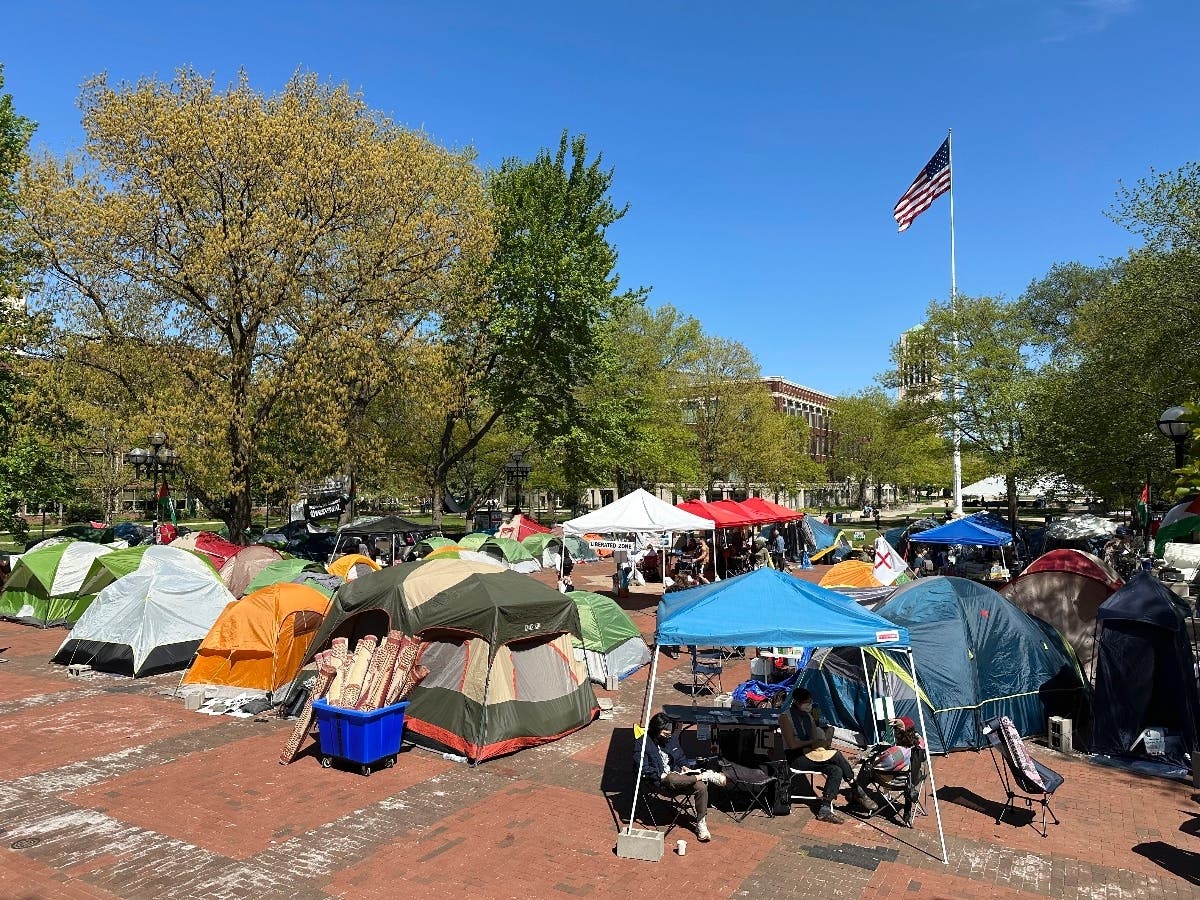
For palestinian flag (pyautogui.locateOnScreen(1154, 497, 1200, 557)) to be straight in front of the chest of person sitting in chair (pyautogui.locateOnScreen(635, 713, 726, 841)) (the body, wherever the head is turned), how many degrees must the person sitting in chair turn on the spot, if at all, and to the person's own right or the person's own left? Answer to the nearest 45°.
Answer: approximately 90° to the person's own left

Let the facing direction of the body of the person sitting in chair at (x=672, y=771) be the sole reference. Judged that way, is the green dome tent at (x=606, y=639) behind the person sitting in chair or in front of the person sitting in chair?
behind

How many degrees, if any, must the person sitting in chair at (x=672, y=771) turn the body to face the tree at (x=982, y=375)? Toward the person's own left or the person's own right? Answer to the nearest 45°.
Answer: approximately 90° to the person's own left

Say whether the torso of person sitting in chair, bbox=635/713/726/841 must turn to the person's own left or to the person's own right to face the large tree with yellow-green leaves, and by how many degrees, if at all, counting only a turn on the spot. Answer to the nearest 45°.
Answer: approximately 180°

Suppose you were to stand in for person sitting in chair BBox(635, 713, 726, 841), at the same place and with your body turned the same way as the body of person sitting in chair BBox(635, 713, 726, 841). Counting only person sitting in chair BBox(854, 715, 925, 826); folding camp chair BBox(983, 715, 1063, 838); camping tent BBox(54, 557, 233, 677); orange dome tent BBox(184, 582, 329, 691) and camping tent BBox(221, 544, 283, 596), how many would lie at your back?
3

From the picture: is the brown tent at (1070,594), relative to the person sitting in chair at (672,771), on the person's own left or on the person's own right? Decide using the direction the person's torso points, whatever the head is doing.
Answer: on the person's own left

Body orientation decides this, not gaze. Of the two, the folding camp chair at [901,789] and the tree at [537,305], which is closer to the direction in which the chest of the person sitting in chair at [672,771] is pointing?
the folding camp chair

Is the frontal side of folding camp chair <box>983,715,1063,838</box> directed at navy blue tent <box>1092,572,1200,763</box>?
no

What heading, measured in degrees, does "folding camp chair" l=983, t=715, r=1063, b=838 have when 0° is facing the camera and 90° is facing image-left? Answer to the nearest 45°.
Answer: approximately 315°

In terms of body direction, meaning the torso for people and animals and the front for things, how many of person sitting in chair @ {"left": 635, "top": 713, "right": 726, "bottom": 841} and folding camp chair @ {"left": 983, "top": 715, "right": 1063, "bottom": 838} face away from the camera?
0

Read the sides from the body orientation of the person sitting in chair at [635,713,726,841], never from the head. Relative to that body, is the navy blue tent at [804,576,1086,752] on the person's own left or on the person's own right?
on the person's own left

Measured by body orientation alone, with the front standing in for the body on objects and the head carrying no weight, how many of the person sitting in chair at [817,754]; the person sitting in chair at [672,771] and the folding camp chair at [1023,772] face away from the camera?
0

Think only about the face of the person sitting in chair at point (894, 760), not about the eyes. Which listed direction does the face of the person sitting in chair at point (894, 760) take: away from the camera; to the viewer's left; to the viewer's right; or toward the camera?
to the viewer's left

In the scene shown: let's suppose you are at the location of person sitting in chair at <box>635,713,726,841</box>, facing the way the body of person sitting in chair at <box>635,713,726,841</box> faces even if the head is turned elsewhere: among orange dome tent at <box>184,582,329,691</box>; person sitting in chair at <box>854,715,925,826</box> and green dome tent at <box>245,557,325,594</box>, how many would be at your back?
2

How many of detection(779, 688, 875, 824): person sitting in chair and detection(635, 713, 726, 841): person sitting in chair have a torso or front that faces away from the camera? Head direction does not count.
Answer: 0

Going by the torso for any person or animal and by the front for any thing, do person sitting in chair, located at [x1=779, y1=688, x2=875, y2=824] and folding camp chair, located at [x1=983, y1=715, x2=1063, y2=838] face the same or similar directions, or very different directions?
same or similar directions

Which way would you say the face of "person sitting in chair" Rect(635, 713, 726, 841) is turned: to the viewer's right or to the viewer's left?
to the viewer's right
